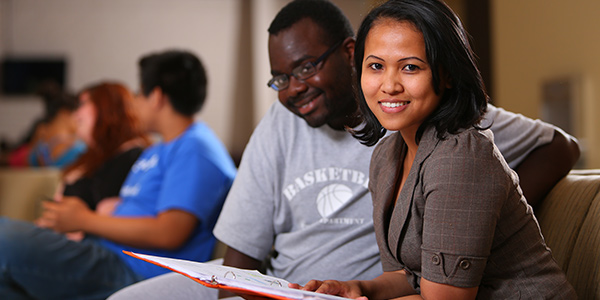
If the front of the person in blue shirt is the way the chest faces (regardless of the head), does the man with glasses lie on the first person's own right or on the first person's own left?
on the first person's own left

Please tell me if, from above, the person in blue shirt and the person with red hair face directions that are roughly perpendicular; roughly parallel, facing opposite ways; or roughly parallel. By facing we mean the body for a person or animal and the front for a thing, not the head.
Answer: roughly parallel

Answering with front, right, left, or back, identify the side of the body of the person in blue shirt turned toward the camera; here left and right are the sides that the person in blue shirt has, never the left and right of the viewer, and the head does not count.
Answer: left

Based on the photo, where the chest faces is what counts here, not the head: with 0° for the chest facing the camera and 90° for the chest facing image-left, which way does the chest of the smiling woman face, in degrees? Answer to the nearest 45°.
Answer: approximately 45°

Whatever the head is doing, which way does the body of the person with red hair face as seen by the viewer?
to the viewer's left

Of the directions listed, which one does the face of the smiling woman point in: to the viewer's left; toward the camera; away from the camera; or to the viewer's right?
toward the camera

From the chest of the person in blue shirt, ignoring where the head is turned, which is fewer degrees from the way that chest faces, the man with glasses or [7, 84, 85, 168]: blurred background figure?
the blurred background figure

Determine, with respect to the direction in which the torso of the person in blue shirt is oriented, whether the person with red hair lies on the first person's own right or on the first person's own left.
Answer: on the first person's own right

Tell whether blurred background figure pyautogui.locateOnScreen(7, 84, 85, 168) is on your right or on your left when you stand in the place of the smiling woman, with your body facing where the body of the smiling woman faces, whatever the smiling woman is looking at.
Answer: on your right
